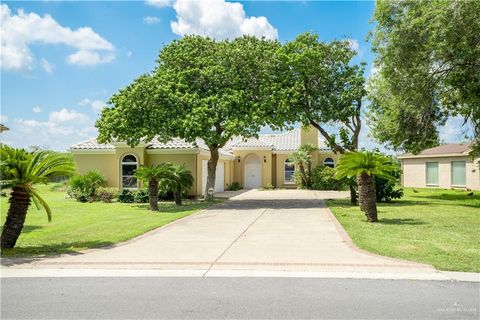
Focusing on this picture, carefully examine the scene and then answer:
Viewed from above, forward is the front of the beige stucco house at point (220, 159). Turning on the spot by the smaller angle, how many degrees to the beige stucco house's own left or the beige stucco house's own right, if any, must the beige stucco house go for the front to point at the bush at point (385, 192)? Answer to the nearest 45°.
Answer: approximately 45° to the beige stucco house's own left

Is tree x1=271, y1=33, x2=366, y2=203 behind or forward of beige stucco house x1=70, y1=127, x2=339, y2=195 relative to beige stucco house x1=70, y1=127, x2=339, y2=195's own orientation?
forward

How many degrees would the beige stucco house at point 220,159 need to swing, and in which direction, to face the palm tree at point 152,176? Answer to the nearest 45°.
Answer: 0° — it already faces it

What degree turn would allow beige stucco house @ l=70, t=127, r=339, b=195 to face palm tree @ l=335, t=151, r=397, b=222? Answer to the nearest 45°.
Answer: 0° — it already faces it

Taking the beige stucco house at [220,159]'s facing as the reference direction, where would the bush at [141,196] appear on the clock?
The bush is roughly at 1 o'clock from the beige stucco house.

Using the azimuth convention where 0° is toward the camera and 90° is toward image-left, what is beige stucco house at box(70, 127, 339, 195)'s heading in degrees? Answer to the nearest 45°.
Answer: approximately 0°

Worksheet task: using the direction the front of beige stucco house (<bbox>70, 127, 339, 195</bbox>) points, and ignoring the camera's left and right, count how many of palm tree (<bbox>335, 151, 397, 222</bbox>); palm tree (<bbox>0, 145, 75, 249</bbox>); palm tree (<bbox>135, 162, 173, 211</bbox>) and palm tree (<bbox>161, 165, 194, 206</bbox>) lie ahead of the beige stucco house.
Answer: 4

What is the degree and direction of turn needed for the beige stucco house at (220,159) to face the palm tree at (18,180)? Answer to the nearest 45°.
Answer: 0° — it already faces it

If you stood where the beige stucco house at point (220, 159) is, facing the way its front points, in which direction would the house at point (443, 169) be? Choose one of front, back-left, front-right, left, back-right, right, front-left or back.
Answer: left

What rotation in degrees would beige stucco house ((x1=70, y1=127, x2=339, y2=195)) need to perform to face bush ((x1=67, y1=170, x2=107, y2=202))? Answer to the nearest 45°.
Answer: approximately 45° to its right

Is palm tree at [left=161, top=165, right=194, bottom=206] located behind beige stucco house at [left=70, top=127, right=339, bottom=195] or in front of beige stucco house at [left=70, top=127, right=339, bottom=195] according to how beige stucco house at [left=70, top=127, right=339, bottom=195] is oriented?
in front

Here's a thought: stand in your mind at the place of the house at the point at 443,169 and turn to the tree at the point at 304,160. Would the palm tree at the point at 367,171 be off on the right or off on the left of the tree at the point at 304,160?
left
